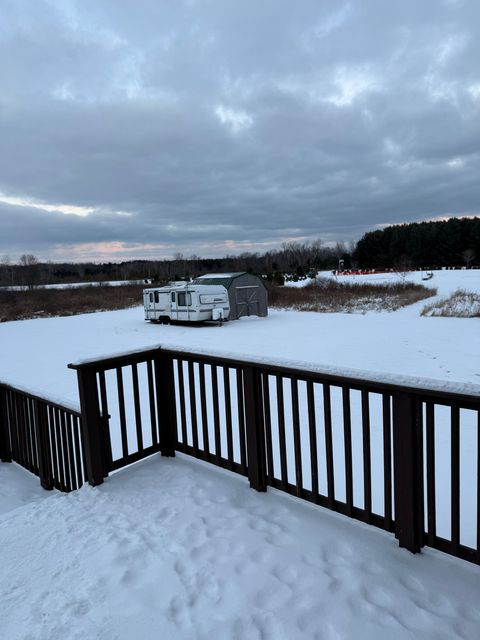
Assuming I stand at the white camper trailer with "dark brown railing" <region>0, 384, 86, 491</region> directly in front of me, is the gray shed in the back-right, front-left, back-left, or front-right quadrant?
back-left

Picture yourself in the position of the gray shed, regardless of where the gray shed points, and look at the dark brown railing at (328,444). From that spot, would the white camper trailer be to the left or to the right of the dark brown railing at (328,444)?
right

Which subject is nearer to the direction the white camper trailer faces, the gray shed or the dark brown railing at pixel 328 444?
the dark brown railing
